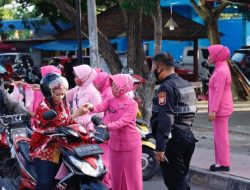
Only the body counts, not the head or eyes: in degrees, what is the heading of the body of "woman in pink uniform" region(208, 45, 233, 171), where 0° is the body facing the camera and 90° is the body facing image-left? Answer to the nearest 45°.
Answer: approximately 90°

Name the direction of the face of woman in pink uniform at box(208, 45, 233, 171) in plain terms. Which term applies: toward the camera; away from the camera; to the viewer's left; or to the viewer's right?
to the viewer's left

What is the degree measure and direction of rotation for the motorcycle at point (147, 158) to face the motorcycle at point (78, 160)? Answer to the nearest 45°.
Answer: approximately 45° to its right

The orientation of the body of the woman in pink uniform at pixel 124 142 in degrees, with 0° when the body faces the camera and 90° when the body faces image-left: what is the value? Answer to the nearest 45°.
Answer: approximately 45°

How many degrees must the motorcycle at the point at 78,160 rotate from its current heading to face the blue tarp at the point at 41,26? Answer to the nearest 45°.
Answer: approximately 135° to its left

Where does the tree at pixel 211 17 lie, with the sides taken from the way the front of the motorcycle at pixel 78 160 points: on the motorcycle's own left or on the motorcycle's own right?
on the motorcycle's own left

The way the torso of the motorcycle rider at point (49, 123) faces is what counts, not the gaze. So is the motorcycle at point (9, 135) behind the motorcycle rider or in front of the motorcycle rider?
behind

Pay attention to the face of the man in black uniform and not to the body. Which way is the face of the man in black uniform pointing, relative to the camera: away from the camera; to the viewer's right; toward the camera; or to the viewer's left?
to the viewer's left

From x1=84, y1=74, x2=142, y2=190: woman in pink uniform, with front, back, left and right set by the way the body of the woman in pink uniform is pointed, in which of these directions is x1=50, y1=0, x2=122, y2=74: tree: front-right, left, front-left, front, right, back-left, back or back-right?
back-right
